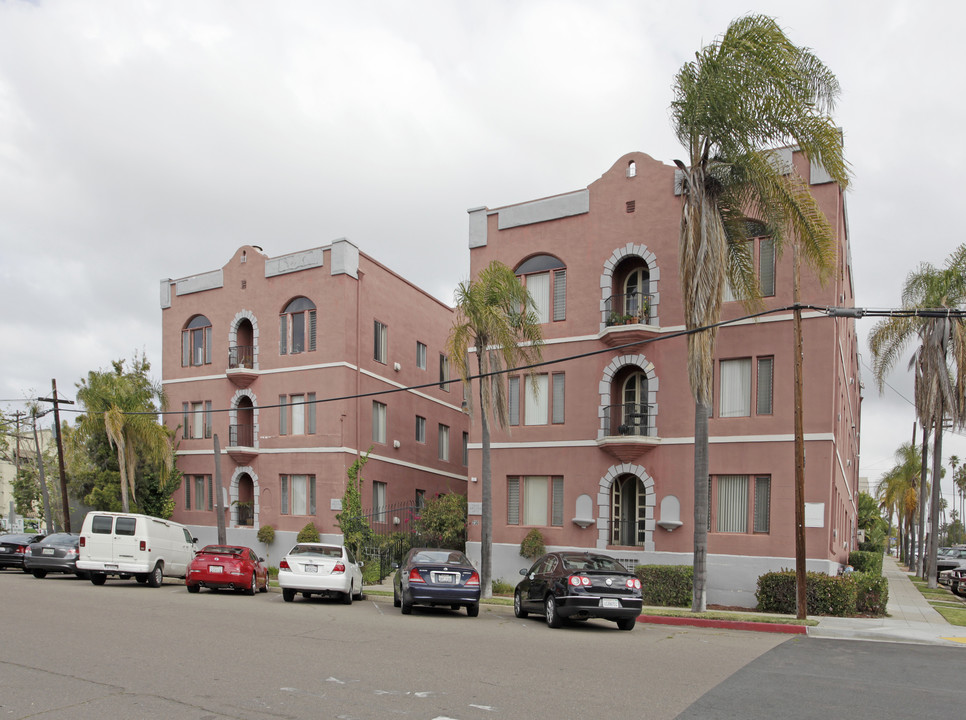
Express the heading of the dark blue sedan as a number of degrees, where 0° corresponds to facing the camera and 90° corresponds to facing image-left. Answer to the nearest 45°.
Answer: approximately 180°

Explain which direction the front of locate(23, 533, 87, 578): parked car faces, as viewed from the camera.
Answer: facing away from the viewer and to the right of the viewer

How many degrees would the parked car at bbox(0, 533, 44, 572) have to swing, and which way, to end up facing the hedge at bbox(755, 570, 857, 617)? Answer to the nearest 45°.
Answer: approximately 90° to its right

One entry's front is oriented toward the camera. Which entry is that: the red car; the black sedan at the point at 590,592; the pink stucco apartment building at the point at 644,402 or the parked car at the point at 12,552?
the pink stucco apartment building

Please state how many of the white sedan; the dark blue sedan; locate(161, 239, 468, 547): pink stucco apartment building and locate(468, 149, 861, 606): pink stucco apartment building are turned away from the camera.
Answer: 2

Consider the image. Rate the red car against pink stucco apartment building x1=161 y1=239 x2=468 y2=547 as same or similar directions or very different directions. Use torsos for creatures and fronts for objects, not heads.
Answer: very different directions

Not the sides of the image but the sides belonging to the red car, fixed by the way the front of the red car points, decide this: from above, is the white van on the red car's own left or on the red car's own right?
on the red car's own left

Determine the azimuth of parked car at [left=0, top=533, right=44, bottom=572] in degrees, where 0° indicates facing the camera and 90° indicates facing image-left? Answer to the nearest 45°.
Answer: approximately 225°

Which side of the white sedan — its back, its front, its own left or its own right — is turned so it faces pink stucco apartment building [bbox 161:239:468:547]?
front

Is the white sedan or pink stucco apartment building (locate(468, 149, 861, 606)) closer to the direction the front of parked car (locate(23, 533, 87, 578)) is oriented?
the pink stucco apartment building

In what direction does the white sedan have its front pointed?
away from the camera
